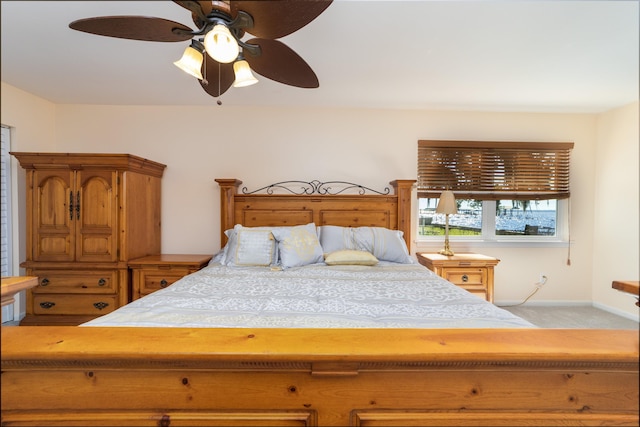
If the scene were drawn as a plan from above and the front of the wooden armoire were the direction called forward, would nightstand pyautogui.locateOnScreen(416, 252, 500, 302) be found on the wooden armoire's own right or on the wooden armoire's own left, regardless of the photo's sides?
on the wooden armoire's own left

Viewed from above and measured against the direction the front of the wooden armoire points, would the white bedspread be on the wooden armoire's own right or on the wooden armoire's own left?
on the wooden armoire's own left

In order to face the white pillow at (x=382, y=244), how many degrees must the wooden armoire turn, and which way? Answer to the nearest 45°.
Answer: approximately 90° to its left

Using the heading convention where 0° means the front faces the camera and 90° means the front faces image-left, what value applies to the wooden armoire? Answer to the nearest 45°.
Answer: approximately 45°

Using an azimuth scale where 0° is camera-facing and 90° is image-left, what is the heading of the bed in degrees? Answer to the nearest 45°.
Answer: approximately 0°
